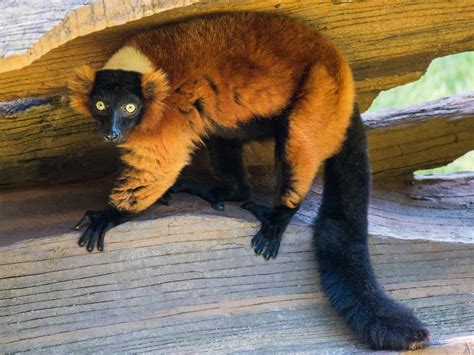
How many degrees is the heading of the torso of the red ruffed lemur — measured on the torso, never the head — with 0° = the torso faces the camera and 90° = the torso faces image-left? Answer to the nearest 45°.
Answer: approximately 90°

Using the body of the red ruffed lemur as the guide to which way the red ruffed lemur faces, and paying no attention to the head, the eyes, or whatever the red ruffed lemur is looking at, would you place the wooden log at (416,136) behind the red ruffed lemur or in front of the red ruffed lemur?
behind
